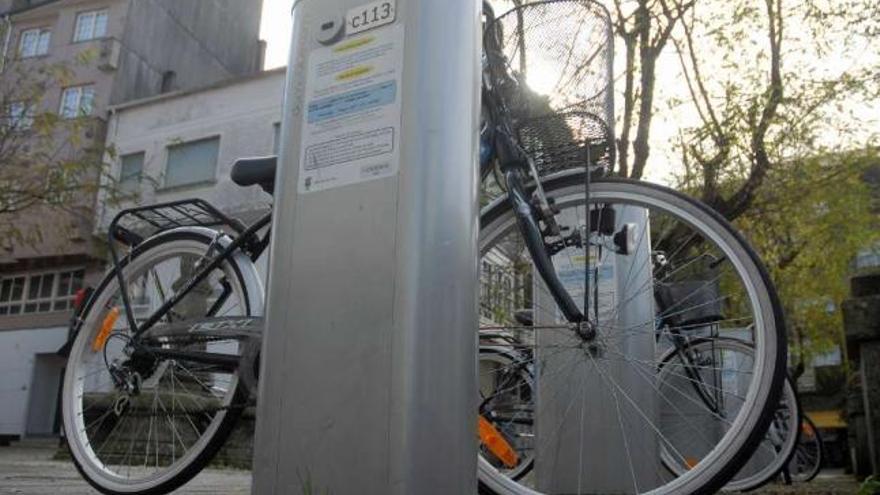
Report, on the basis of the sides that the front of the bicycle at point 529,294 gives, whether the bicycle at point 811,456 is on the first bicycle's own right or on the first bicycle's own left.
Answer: on the first bicycle's own left

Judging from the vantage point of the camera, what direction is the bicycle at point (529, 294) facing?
facing the viewer and to the right of the viewer

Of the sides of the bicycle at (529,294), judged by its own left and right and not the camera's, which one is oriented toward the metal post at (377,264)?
right

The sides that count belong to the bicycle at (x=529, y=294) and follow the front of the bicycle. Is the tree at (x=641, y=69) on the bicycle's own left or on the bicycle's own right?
on the bicycle's own left
